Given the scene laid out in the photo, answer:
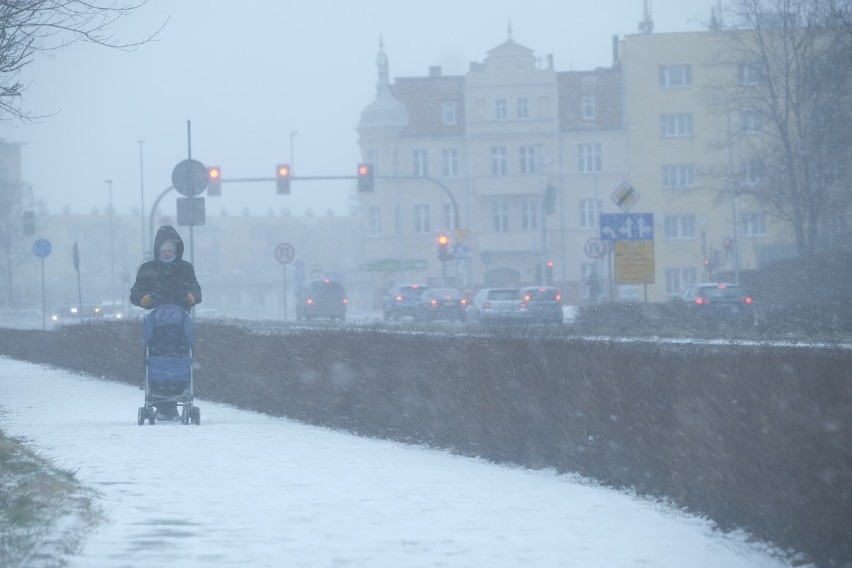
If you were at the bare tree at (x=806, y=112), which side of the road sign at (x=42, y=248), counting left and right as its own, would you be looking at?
left

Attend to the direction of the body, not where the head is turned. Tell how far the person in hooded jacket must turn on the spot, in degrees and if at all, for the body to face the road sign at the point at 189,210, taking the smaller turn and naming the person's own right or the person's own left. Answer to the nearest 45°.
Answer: approximately 180°

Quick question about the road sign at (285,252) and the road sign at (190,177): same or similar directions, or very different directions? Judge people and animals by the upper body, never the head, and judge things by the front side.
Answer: very different directions

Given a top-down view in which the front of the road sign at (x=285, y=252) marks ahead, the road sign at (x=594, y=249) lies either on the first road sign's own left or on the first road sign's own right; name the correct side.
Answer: on the first road sign's own left

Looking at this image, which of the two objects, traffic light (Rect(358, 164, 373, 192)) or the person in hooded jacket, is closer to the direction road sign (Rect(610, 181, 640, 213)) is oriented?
the person in hooded jacket

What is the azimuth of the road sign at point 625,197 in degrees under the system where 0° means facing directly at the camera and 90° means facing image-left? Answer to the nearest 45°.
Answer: approximately 0°

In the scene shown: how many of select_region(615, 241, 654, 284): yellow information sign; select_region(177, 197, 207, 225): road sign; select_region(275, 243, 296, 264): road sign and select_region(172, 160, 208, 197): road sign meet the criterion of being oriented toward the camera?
2

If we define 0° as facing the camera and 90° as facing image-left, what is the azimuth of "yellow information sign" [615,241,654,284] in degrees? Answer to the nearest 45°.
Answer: approximately 0°
